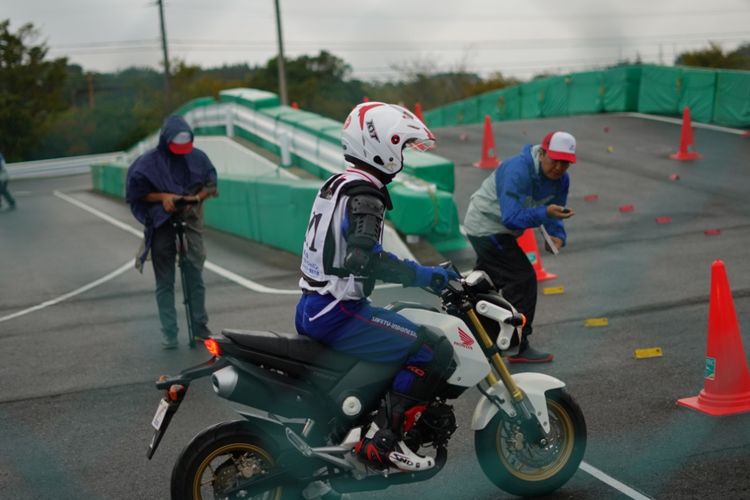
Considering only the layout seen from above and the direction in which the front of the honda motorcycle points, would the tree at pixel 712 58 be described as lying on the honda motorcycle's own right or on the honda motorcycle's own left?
on the honda motorcycle's own left

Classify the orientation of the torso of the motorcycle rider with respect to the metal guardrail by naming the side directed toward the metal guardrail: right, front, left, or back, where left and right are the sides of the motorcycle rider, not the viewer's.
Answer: left

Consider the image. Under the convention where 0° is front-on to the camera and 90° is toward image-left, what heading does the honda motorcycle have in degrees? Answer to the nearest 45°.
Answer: approximately 270°

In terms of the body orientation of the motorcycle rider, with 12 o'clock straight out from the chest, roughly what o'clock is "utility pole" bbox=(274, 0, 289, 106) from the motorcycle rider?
The utility pole is roughly at 9 o'clock from the motorcycle rider.

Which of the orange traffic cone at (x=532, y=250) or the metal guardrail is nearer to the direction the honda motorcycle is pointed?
the orange traffic cone

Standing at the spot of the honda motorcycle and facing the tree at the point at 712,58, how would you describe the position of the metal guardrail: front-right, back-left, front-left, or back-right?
front-left

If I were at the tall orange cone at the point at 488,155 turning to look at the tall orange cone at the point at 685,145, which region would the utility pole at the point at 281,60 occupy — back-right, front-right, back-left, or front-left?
back-left

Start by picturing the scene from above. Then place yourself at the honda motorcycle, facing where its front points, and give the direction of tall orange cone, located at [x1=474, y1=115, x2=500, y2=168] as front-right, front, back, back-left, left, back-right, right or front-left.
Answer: left

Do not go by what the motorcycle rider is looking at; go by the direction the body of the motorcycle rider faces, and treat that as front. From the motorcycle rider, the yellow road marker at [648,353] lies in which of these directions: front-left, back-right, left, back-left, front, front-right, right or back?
front-left

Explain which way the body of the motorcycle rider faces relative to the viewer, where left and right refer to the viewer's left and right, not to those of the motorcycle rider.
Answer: facing to the right of the viewer

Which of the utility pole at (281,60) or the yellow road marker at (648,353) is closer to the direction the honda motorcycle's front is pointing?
the yellow road marker

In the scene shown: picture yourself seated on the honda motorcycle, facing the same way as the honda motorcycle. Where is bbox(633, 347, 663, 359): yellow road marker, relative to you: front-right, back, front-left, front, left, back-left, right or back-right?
front-left

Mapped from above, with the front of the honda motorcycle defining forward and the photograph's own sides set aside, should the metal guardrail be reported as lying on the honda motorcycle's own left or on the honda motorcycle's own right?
on the honda motorcycle's own left

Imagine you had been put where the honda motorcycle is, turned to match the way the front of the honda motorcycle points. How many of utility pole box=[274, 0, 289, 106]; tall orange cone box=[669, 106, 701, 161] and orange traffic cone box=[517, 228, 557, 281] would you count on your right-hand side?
0
